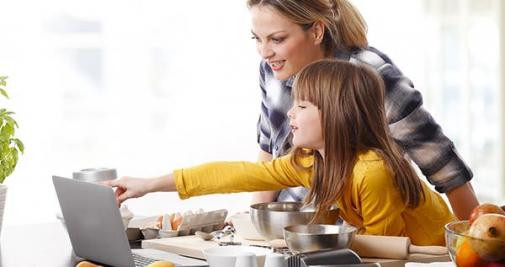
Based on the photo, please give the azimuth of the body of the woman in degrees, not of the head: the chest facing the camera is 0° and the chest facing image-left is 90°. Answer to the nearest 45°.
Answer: approximately 45°

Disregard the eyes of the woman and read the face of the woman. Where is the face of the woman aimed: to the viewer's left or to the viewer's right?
to the viewer's left

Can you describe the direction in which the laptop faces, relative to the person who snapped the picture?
facing away from the viewer and to the right of the viewer

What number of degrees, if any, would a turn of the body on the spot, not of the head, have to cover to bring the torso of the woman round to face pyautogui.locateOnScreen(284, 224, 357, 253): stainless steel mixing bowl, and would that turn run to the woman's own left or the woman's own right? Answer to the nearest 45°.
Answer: approximately 45° to the woman's own left

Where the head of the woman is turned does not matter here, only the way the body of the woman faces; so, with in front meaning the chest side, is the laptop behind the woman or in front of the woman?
in front

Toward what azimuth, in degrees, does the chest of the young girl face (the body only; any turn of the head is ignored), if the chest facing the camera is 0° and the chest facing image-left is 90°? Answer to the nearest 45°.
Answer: approximately 90°

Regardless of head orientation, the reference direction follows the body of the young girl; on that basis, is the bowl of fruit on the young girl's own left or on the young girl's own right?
on the young girl's own left

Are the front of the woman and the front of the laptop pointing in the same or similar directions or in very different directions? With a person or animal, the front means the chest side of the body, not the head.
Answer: very different directions

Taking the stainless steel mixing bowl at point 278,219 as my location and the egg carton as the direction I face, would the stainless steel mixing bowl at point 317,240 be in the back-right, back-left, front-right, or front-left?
back-left

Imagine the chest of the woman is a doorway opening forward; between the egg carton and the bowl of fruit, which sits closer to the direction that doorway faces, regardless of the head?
the egg carton

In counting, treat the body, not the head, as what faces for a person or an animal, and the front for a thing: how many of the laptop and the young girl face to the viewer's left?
1

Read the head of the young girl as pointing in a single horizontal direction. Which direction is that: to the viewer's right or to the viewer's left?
to the viewer's left

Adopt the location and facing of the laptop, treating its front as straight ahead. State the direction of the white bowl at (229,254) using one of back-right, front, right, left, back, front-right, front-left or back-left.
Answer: right

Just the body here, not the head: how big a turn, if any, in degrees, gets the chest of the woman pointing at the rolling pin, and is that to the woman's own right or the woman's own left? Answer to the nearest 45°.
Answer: approximately 45° to the woman's own left
